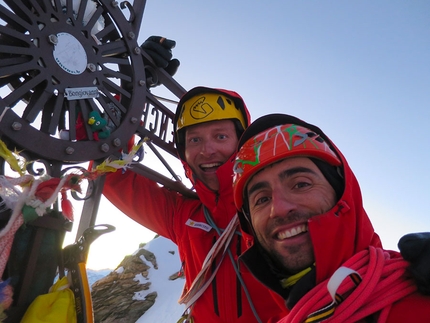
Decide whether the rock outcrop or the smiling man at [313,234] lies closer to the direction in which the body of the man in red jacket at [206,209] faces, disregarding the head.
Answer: the smiling man

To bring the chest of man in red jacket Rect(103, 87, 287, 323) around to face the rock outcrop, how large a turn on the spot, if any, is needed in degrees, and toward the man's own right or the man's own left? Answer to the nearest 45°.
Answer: approximately 180°

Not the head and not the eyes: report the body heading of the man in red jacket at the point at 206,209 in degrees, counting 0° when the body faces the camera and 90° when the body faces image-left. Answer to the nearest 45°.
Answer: approximately 0°
